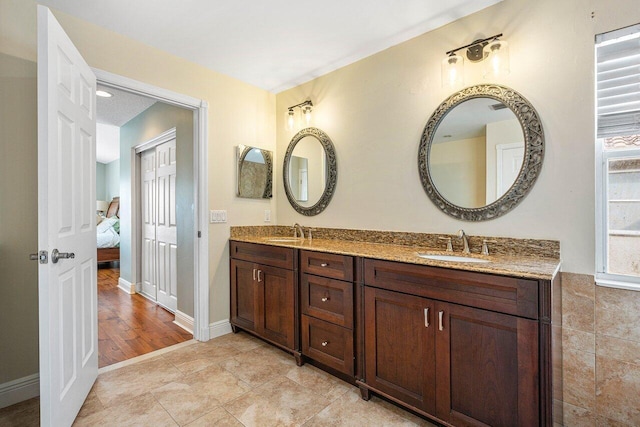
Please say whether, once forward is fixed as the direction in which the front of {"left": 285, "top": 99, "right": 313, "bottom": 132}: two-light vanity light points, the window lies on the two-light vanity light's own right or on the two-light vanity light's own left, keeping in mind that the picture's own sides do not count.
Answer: on the two-light vanity light's own left

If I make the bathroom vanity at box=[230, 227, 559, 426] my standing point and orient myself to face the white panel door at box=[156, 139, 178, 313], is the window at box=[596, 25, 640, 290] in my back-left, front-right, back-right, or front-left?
back-right

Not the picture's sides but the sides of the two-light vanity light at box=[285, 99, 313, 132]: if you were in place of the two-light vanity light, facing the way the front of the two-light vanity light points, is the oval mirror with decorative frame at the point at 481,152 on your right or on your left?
on your left

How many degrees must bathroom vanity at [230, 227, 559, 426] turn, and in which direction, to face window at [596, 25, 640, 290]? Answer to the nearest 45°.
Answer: approximately 135° to its left

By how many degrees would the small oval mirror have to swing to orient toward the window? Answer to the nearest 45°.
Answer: approximately 90° to its left

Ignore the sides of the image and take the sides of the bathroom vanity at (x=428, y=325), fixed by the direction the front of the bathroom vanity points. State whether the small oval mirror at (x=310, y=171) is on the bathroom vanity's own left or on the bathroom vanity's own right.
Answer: on the bathroom vanity's own right

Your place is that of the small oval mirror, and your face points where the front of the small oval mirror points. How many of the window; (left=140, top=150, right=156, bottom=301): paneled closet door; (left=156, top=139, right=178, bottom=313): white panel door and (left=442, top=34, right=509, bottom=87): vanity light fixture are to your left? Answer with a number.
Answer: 2

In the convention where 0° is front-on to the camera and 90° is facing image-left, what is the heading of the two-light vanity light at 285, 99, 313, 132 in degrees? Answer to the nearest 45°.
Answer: approximately 45°

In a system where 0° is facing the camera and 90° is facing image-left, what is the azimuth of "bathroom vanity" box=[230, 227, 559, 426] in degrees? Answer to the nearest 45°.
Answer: approximately 45°

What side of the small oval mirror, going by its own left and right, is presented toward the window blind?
left

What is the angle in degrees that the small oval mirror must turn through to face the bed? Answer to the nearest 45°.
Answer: approximately 90° to its right
